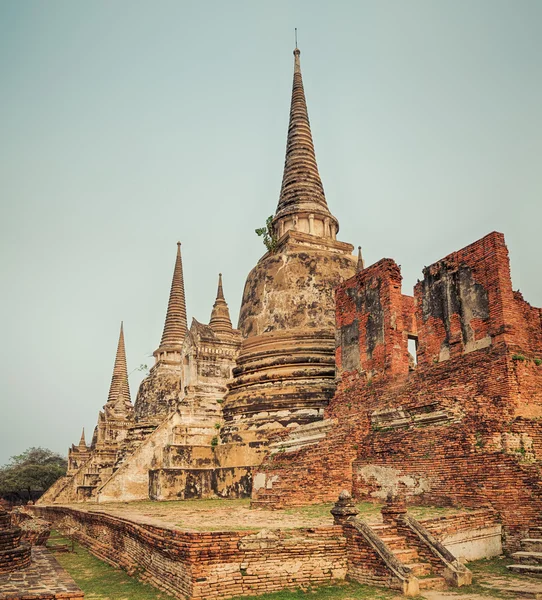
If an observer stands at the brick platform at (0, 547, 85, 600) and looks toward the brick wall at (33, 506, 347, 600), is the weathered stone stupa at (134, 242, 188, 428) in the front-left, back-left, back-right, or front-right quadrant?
front-left

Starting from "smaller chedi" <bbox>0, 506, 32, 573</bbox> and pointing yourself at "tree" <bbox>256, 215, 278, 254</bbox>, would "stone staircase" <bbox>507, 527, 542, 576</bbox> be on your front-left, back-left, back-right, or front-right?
front-right

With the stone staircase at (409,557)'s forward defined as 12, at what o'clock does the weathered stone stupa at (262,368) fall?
The weathered stone stupa is roughly at 7 o'clock from the stone staircase.

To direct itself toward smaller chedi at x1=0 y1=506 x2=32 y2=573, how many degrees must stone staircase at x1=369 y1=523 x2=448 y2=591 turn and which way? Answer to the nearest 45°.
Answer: approximately 135° to its right

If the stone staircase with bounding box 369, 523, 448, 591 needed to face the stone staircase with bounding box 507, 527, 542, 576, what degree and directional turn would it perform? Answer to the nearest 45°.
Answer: approximately 90° to its left

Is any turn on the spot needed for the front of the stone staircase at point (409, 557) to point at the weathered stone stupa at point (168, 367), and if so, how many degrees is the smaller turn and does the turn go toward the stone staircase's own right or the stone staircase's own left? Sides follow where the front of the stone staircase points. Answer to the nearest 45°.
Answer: approximately 180°

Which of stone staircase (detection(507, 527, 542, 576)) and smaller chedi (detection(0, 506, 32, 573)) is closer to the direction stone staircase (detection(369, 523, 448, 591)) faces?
the stone staircase

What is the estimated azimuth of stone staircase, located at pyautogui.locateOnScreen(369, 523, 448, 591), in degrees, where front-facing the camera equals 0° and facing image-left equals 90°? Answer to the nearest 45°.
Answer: approximately 315°

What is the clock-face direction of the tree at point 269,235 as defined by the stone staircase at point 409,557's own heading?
The tree is roughly at 7 o'clock from the stone staircase.
